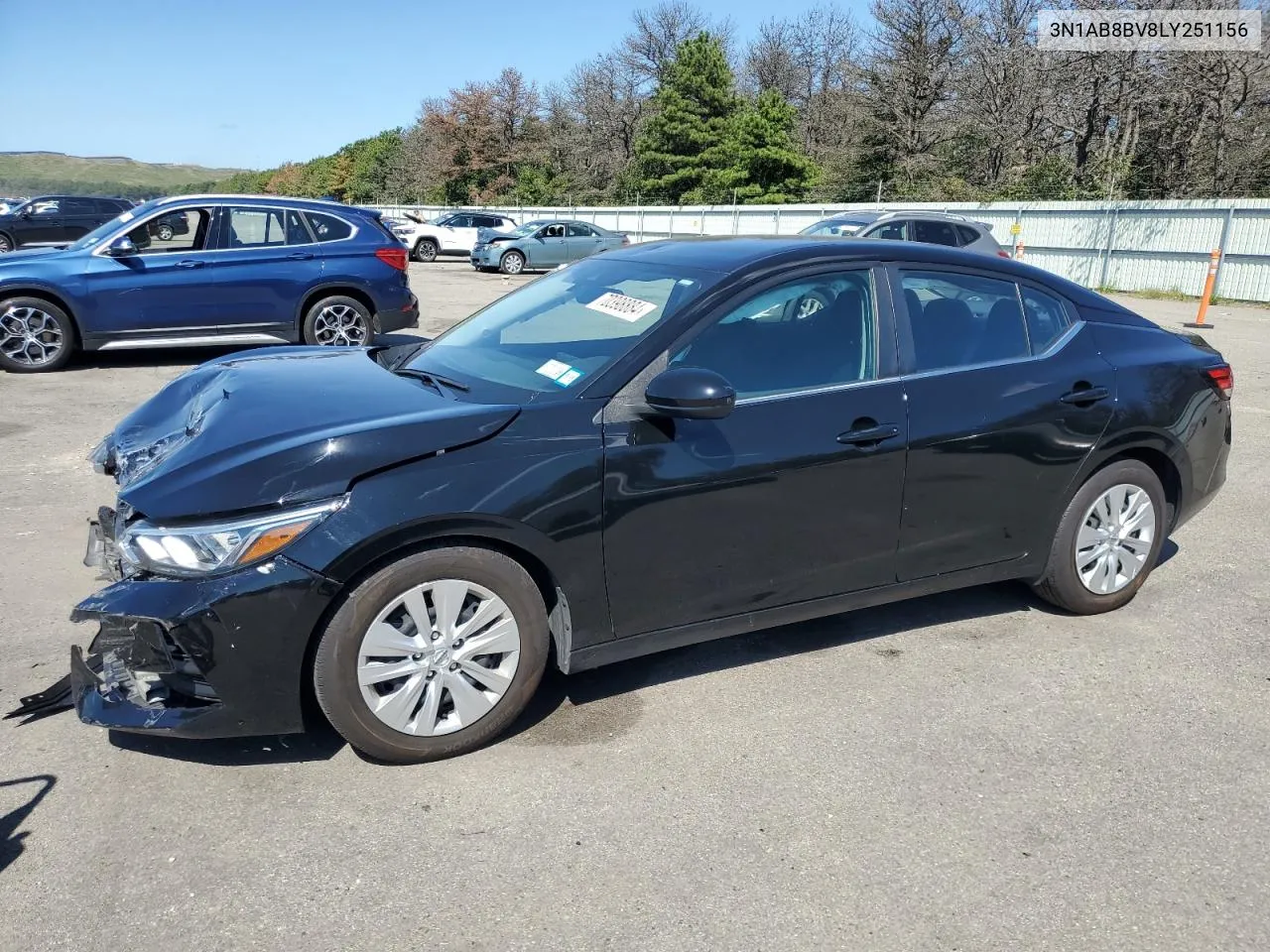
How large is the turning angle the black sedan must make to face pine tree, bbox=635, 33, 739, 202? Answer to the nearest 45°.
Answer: approximately 135° to its right

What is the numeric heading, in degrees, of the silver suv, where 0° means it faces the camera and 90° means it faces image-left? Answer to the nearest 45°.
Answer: approximately 45°

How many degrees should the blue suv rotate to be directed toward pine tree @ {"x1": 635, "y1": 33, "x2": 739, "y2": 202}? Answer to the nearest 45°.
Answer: approximately 135° to its right

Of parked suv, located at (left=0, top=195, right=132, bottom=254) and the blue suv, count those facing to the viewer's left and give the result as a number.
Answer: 2

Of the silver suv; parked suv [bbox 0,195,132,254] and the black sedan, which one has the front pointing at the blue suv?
the silver suv

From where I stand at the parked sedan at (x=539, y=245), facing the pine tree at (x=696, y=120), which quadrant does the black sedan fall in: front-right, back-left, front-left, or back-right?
back-right

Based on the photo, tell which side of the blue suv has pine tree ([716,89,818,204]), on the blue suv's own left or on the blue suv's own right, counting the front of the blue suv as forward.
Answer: on the blue suv's own right

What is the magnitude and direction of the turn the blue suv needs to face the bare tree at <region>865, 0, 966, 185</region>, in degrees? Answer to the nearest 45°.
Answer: approximately 135° to its right

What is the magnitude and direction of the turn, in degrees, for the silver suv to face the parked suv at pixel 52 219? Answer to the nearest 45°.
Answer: approximately 45° to its right

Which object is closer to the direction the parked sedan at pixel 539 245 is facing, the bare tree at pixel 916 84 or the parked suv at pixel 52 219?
the parked suv

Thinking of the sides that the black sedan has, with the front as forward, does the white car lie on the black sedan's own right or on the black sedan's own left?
on the black sedan's own right

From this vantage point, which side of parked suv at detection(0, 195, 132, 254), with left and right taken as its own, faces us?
left

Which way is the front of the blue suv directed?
to the viewer's left
